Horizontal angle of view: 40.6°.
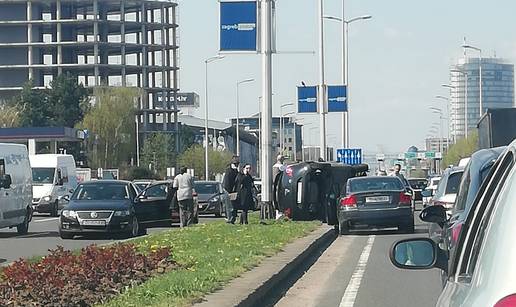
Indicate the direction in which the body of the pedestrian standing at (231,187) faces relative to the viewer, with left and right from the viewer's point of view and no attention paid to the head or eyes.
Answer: facing to the right of the viewer

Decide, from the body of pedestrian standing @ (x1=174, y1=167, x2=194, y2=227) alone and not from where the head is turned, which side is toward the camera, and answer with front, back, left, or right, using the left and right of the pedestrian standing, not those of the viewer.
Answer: back

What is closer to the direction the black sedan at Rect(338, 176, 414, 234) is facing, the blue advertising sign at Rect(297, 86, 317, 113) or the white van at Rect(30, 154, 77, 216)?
the blue advertising sign

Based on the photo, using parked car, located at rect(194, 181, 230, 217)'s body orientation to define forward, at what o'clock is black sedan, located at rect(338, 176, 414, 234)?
The black sedan is roughly at 10 o'clock from the parked car.

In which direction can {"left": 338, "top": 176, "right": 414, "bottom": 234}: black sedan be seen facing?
away from the camera

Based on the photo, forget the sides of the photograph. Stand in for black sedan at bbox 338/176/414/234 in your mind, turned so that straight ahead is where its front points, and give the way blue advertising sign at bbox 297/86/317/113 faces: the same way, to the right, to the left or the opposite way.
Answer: the opposite way

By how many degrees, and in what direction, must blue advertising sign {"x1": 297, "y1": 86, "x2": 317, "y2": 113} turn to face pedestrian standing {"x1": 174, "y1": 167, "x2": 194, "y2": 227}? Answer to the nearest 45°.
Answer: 0° — it already faces them

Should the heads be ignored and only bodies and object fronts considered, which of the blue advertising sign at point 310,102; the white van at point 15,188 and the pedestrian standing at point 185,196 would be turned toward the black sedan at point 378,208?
the blue advertising sign
